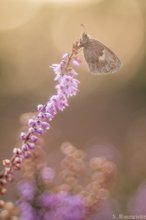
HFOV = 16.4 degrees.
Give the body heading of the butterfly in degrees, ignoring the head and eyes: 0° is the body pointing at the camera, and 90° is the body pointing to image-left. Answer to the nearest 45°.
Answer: approximately 90°
